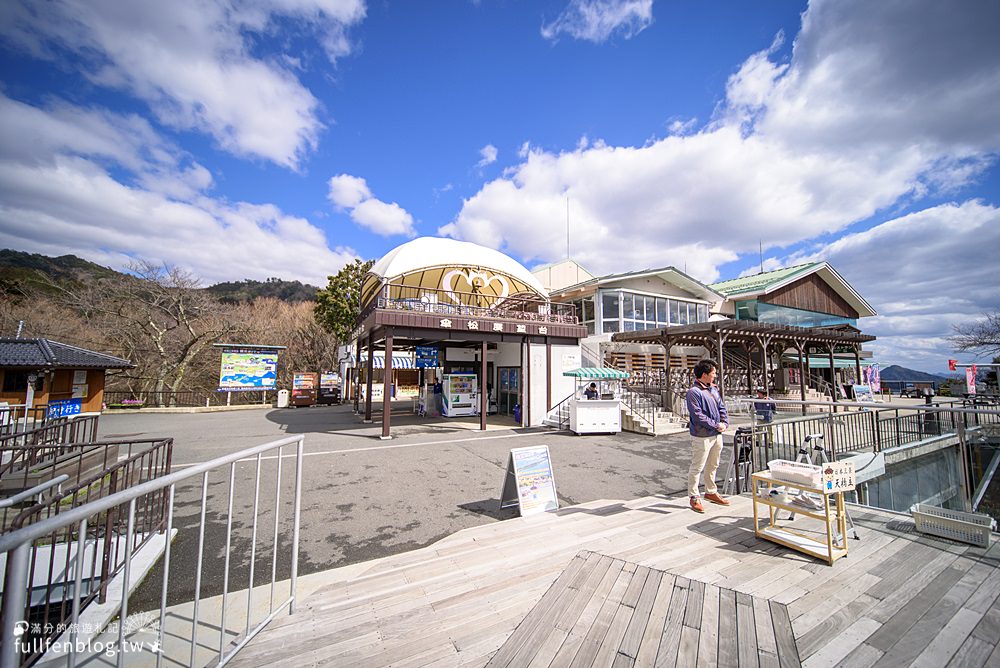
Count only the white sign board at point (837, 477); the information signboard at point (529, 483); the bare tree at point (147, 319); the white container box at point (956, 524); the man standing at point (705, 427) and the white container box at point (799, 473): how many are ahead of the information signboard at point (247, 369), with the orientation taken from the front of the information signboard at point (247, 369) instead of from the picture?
5

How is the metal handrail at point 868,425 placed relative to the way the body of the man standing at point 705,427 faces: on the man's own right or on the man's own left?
on the man's own left

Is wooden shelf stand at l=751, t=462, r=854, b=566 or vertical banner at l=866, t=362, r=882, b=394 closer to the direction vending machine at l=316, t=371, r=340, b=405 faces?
the wooden shelf stand

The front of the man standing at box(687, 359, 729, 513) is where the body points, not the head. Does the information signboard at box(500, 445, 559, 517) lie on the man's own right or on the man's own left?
on the man's own right

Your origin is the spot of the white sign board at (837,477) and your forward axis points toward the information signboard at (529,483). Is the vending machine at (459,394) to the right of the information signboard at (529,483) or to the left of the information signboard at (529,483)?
right

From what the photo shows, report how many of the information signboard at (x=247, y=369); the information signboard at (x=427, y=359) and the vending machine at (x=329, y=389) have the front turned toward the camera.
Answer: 3

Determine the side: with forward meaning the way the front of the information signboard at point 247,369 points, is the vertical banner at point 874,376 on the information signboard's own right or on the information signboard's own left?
on the information signboard's own left

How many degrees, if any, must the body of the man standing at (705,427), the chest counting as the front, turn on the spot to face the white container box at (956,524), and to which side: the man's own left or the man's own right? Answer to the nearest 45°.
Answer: approximately 45° to the man's own left

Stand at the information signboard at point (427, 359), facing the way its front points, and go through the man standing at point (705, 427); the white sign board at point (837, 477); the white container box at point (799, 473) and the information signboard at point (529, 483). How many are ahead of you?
4

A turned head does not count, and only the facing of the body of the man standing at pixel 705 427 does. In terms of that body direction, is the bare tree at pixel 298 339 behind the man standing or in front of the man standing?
behind

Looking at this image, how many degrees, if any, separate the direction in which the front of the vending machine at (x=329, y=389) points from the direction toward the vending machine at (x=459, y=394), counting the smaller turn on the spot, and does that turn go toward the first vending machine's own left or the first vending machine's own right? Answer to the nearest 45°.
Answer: approximately 45° to the first vending machine's own left

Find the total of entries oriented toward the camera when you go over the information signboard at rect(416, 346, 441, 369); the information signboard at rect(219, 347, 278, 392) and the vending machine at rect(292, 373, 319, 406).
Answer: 3

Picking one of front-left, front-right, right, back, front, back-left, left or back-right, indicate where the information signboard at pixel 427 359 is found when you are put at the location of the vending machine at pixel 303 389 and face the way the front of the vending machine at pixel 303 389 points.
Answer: front-left

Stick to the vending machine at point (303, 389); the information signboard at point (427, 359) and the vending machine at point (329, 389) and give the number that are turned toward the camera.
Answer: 3
